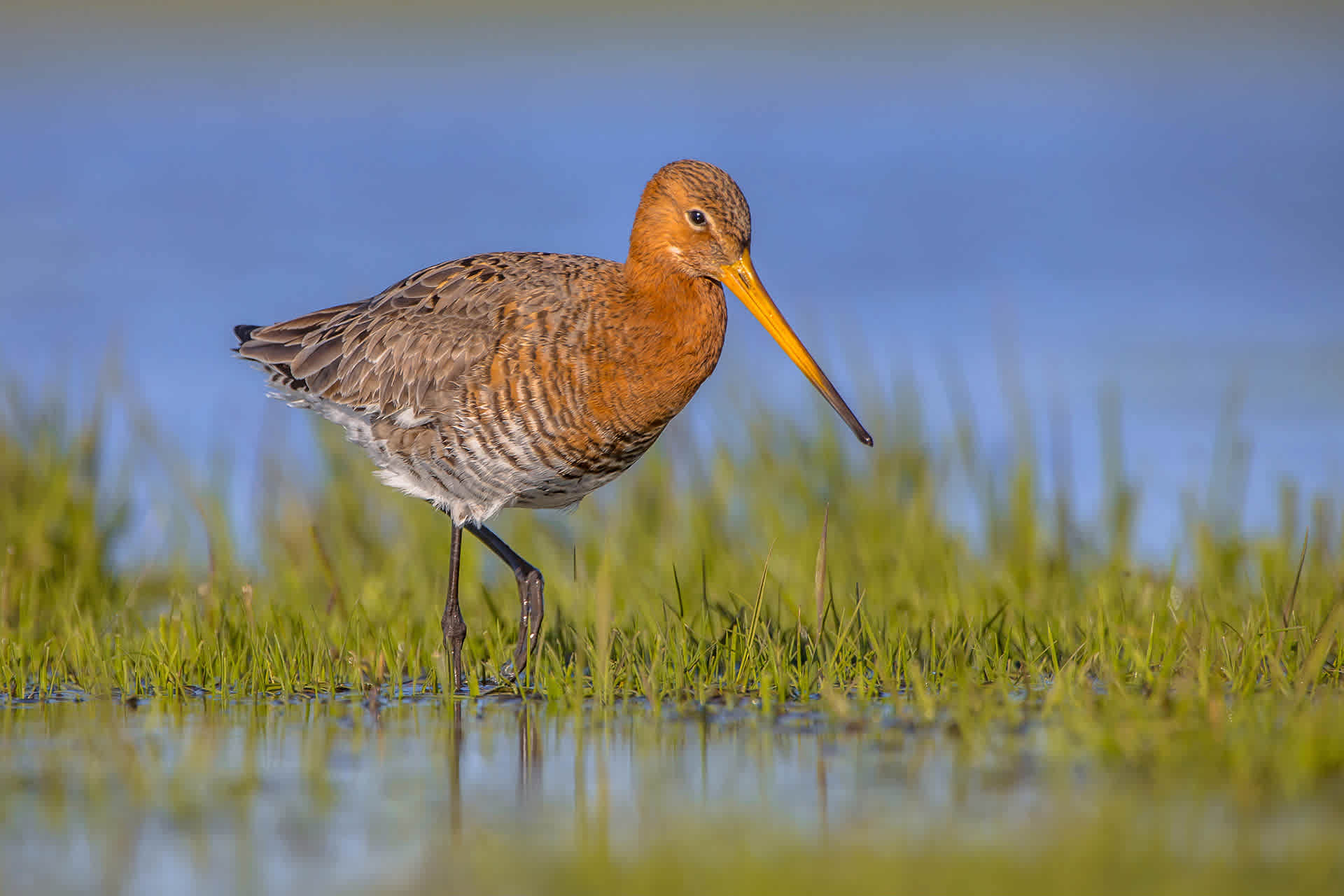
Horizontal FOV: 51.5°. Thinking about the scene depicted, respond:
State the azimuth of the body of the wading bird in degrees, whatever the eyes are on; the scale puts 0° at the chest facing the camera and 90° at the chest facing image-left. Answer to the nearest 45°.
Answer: approximately 270°
